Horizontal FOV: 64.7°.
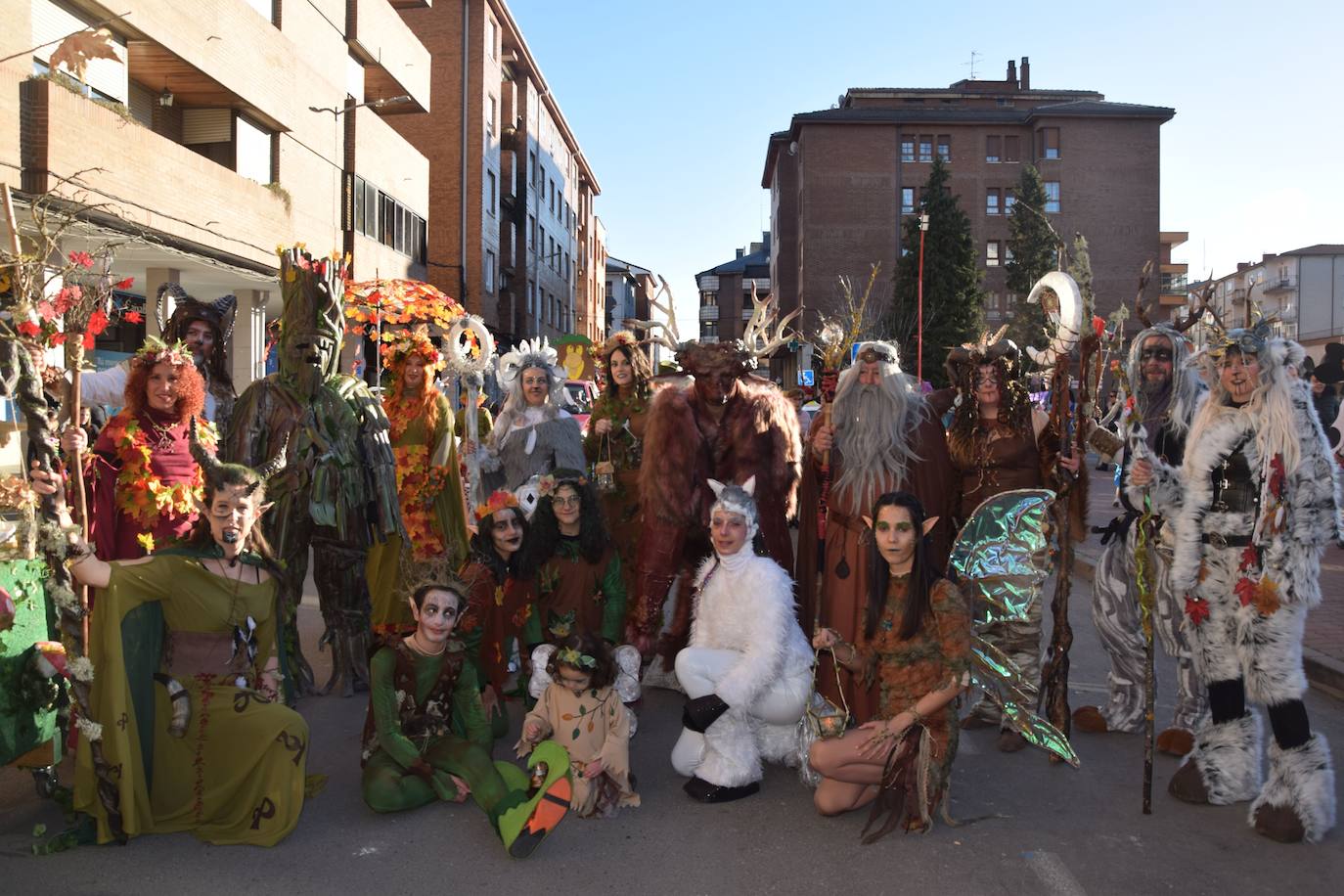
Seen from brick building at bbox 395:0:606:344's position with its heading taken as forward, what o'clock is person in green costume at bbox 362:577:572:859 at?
The person in green costume is roughly at 3 o'clock from the brick building.

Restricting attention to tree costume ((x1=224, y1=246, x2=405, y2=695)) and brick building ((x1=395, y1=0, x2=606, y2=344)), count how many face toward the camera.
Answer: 1

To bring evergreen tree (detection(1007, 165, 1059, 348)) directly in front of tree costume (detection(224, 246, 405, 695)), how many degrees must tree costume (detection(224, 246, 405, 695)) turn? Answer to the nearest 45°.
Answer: approximately 135° to its left

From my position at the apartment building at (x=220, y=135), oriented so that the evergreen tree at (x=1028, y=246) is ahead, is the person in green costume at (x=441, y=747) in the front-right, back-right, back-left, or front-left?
back-right

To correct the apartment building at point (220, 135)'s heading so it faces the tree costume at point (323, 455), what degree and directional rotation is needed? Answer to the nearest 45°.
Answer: approximately 45° to its right

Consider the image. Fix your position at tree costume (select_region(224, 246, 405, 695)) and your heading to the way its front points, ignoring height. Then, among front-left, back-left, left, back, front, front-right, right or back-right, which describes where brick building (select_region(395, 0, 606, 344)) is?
back

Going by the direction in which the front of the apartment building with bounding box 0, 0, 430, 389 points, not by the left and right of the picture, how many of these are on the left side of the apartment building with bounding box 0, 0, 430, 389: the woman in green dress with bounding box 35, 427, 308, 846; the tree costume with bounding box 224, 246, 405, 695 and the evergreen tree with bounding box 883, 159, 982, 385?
1

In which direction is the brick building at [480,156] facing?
to the viewer's right

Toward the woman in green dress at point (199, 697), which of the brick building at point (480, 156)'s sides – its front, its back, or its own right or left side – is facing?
right

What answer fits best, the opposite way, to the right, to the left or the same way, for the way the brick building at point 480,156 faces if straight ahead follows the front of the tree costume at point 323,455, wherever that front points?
to the left

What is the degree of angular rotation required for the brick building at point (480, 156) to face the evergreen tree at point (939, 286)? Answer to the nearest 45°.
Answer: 0° — it already faces it
